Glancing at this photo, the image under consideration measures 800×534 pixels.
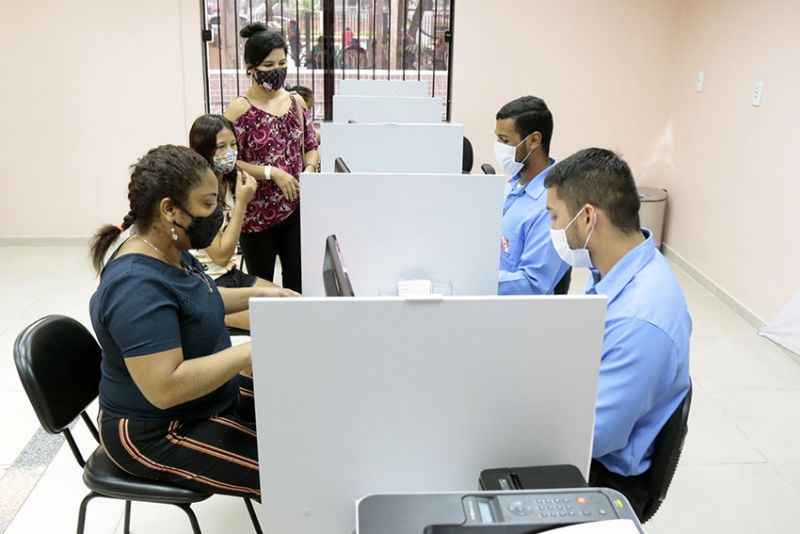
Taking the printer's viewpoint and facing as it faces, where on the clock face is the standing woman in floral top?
The standing woman in floral top is roughly at 5 o'clock from the printer.

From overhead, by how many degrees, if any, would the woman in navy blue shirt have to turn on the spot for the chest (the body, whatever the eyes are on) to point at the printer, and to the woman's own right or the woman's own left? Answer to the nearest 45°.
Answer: approximately 45° to the woman's own right

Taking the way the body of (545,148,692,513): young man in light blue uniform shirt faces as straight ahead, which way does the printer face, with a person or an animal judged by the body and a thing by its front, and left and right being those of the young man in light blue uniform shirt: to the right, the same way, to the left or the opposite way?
to the left

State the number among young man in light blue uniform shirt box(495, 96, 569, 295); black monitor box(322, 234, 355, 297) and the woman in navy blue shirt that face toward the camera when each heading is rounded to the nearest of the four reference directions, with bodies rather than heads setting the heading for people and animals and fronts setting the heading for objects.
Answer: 0

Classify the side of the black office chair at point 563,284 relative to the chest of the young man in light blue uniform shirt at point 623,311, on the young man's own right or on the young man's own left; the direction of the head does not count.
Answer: on the young man's own right

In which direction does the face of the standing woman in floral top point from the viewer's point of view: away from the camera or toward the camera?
toward the camera

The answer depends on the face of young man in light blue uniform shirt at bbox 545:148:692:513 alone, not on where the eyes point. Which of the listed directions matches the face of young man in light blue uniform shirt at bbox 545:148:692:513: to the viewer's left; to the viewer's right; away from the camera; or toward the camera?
to the viewer's left

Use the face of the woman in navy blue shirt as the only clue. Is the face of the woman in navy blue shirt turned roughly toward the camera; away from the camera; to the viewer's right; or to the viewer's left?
to the viewer's right

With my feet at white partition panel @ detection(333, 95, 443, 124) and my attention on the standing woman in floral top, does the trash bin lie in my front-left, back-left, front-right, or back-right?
back-left

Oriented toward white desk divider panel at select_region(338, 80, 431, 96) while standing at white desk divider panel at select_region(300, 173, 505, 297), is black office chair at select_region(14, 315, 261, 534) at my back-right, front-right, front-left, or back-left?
back-left

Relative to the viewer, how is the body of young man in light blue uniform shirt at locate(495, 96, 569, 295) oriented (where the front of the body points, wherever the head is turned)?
to the viewer's left

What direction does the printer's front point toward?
toward the camera

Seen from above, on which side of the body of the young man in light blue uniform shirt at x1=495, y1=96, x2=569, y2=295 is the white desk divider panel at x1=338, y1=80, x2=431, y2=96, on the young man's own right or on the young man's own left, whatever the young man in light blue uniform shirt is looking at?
on the young man's own right

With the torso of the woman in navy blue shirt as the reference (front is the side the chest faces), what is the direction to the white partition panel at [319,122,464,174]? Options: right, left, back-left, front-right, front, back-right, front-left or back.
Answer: front-left

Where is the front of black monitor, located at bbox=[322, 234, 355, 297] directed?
to the viewer's right

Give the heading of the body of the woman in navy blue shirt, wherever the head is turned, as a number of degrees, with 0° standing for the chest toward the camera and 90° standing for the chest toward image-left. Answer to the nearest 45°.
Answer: approximately 270°

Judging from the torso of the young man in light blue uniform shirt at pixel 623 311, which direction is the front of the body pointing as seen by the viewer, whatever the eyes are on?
to the viewer's left
